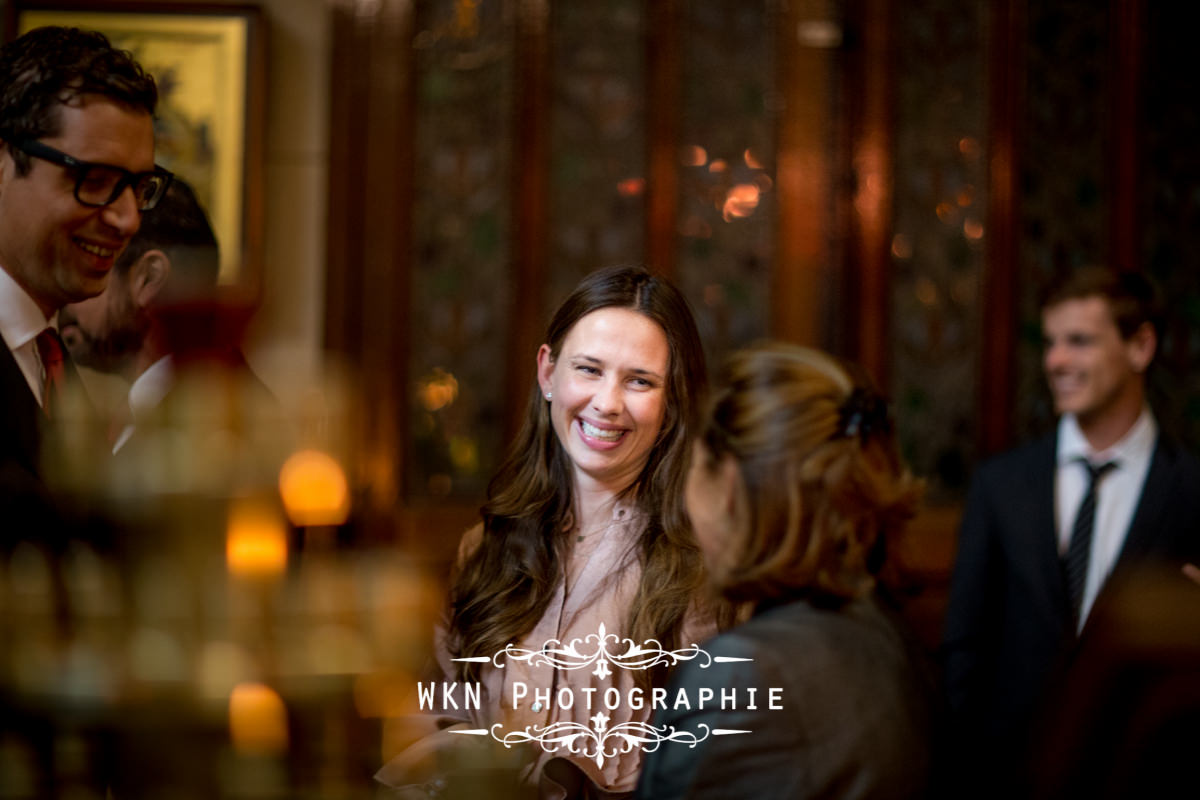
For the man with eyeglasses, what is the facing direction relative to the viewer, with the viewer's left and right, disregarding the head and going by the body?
facing the viewer and to the right of the viewer

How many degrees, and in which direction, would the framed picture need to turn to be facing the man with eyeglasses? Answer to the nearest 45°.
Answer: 0° — it already faces them

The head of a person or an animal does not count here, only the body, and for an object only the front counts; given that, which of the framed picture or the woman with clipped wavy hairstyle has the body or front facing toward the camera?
the framed picture

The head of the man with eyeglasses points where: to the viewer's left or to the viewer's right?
to the viewer's right

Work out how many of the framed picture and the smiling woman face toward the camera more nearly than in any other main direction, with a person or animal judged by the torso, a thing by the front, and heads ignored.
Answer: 2

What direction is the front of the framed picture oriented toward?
toward the camera

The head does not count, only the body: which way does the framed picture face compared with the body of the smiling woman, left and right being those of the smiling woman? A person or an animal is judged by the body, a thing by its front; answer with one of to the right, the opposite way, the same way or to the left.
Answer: the same way

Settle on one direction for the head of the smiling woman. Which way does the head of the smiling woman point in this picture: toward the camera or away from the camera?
toward the camera

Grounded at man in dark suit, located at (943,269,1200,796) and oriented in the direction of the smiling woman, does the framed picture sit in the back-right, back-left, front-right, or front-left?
front-right

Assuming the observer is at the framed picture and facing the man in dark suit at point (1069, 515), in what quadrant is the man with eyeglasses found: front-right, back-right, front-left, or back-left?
front-right

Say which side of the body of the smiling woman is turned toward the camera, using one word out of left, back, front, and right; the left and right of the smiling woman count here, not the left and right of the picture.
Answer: front

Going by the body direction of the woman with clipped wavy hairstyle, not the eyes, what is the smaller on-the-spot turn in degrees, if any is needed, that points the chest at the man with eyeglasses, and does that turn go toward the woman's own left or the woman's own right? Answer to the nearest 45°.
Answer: approximately 45° to the woman's own left

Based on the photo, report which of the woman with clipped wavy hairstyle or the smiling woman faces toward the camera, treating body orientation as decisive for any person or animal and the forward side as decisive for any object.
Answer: the smiling woman
